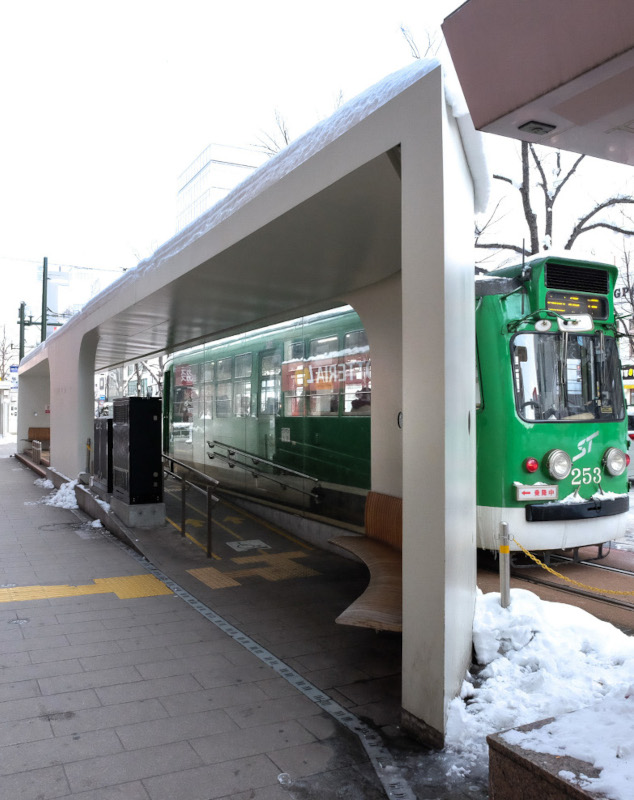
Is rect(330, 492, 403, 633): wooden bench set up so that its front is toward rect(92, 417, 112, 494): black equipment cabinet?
no

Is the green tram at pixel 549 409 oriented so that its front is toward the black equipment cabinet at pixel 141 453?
no

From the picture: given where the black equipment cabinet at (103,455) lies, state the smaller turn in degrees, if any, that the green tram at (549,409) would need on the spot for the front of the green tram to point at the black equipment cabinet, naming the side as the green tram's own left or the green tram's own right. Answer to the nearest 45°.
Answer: approximately 135° to the green tram's own right

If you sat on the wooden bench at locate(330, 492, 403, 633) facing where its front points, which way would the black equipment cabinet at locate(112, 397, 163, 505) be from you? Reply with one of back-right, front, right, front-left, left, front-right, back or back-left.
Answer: right

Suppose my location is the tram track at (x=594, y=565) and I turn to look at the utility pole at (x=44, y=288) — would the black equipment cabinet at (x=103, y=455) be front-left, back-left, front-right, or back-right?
front-left

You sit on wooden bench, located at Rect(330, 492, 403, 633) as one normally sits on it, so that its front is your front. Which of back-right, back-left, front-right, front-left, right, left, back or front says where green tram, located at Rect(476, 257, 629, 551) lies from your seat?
back

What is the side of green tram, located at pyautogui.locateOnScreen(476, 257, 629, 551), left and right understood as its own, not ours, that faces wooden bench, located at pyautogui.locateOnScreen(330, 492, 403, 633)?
right

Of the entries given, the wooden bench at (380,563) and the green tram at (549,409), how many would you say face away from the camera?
0

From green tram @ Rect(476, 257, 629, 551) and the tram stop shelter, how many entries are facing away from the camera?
0

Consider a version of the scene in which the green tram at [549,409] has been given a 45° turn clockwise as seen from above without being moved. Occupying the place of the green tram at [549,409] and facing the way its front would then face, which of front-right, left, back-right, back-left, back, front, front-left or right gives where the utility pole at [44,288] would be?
back-right

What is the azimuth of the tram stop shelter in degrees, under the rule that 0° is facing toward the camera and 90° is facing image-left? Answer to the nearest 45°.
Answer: approximately 45°

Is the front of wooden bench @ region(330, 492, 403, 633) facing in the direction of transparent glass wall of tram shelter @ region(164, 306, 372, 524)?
no

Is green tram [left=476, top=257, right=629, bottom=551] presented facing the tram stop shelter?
no
